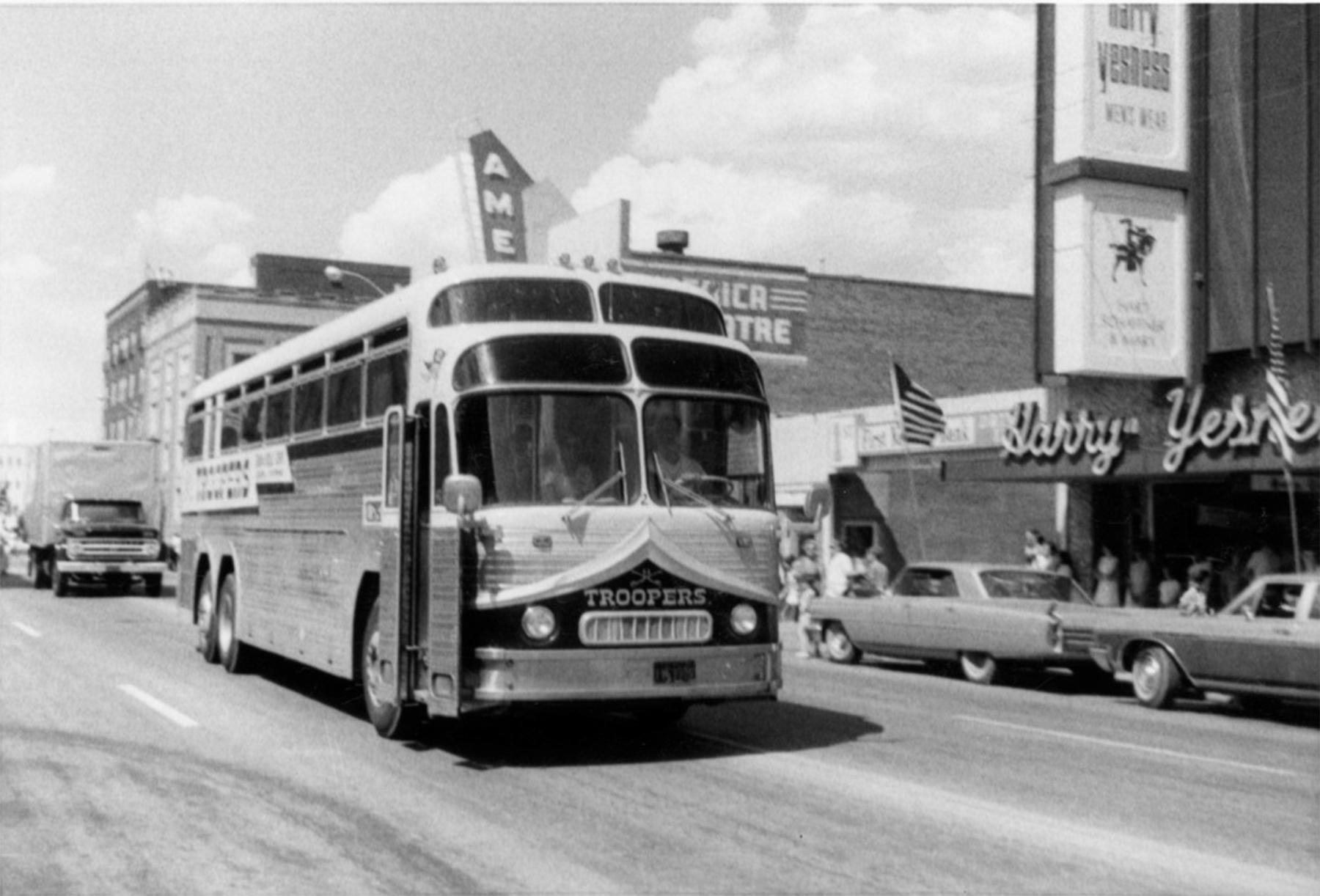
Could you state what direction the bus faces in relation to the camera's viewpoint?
facing the viewer and to the right of the viewer

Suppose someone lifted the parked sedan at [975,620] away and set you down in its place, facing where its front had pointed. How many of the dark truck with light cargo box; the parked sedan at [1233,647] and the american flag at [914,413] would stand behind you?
1

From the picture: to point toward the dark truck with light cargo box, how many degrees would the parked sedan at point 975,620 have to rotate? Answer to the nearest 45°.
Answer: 0° — it already faces it

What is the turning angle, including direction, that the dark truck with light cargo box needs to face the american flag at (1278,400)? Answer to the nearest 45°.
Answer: approximately 45° to its left

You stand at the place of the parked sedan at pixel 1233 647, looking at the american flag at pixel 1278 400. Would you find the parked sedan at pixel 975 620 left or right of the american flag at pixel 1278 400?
left

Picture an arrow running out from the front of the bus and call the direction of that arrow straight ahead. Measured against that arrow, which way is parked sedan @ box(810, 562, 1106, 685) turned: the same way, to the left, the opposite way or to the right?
the opposite way

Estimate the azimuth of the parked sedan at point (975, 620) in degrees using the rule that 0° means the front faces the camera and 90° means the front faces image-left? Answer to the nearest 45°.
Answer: approximately 135°

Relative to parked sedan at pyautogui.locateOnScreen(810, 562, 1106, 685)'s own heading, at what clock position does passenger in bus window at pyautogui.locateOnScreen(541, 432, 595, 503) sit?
The passenger in bus window is roughly at 8 o'clock from the parked sedan.

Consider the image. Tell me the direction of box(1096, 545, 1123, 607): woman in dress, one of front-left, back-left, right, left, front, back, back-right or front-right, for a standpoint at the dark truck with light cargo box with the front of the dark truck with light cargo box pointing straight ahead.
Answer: front-left

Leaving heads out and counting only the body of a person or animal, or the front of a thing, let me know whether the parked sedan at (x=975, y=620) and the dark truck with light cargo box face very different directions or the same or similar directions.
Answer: very different directions

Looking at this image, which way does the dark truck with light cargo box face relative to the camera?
toward the camera

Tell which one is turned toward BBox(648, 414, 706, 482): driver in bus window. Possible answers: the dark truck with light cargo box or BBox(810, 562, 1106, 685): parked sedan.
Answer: the dark truck with light cargo box

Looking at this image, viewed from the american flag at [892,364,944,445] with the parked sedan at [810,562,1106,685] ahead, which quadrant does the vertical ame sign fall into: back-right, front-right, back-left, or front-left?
back-right
